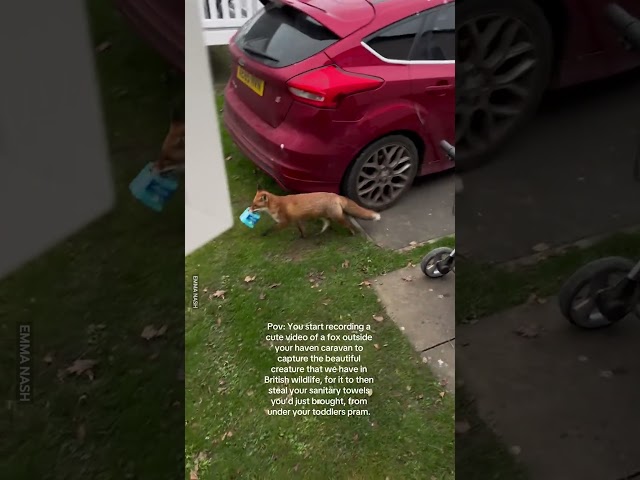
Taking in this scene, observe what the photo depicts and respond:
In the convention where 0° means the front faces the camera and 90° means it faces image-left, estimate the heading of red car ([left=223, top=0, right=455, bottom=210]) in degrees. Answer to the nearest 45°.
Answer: approximately 225°

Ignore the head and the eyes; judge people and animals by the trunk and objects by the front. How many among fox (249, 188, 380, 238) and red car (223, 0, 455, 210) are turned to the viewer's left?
1

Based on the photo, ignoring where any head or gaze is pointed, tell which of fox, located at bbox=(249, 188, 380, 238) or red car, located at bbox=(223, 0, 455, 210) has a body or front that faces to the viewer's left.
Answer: the fox

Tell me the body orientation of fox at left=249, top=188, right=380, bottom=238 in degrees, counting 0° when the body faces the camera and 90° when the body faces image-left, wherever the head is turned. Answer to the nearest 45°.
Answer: approximately 90°
